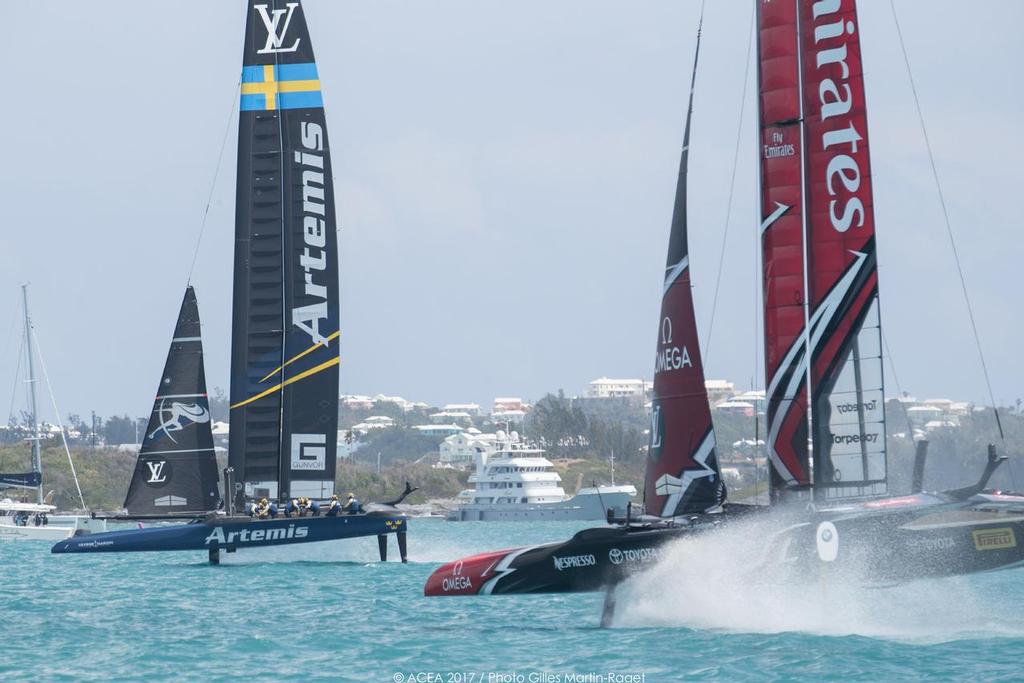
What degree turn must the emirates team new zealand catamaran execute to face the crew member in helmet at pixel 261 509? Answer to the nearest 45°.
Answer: approximately 45° to its right

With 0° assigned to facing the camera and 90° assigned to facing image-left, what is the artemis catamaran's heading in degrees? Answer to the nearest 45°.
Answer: approximately 90°

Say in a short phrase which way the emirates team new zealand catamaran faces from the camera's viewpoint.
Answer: facing to the left of the viewer

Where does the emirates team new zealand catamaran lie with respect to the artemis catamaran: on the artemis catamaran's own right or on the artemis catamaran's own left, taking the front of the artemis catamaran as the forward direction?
on the artemis catamaran's own left

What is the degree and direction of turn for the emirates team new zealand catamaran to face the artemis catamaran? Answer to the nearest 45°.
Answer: approximately 45° to its right

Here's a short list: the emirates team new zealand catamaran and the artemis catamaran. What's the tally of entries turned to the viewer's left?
2
